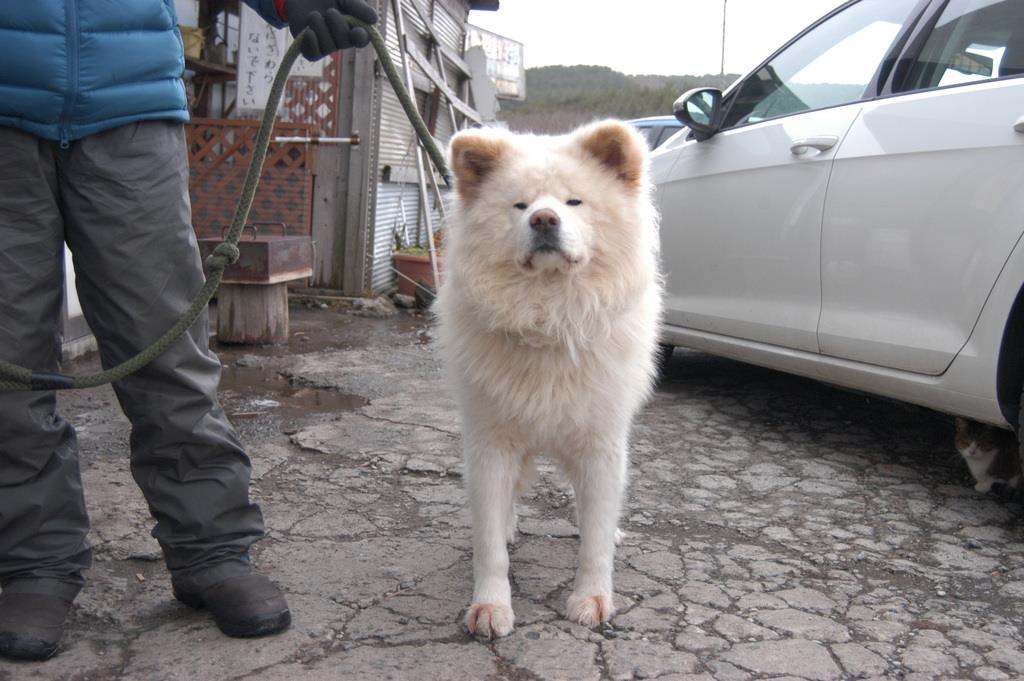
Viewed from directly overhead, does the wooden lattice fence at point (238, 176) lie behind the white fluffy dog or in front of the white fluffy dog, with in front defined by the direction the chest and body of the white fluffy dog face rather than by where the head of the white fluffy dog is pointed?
behind

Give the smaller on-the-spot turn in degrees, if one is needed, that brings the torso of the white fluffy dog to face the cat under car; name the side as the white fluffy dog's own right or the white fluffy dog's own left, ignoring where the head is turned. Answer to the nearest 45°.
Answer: approximately 135° to the white fluffy dog's own left

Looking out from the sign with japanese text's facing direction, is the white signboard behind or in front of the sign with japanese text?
behind

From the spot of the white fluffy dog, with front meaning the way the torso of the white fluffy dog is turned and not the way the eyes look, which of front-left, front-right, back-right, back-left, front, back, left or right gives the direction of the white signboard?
back

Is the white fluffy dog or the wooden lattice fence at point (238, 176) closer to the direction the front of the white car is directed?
the wooden lattice fence

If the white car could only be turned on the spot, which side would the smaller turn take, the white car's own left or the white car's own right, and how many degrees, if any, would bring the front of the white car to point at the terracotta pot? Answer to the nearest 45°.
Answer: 0° — it already faces it

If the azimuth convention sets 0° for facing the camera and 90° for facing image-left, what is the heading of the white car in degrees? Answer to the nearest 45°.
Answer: approximately 135°

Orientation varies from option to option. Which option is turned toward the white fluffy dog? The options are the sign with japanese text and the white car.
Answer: the sign with japanese text

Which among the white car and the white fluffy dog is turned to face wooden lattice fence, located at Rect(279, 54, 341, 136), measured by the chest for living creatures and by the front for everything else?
the white car

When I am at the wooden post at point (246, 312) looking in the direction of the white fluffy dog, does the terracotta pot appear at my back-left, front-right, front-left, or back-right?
back-left

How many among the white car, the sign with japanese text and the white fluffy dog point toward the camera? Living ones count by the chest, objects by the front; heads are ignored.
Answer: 2

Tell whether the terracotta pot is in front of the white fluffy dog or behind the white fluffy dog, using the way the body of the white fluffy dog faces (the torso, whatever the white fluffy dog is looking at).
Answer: behind

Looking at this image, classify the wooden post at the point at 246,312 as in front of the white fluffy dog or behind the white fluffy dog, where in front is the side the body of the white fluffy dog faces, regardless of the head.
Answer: behind

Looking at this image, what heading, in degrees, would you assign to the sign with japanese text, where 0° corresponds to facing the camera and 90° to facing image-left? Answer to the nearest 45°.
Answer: approximately 0°
